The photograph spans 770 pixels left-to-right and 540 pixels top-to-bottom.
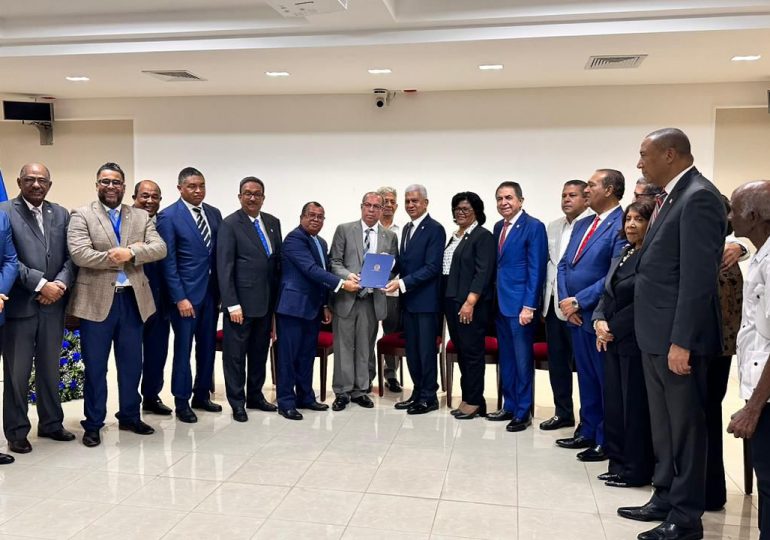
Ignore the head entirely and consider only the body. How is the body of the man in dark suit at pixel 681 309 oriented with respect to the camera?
to the viewer's left

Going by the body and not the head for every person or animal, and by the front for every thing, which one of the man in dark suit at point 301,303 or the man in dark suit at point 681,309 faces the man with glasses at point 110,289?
the man in dark suit at point 681,309

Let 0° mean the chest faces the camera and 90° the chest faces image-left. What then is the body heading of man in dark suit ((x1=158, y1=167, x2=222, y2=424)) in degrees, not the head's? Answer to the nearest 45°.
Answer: approximately 315°

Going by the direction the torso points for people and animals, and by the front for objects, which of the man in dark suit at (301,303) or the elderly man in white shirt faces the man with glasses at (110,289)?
the elderly man in white shirt

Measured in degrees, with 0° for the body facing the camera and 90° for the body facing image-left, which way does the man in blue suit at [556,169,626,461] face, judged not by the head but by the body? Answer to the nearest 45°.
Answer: approximately 45°

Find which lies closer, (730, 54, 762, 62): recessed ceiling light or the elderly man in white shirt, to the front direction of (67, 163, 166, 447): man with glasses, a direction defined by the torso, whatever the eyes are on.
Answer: the elderly man in white shirt

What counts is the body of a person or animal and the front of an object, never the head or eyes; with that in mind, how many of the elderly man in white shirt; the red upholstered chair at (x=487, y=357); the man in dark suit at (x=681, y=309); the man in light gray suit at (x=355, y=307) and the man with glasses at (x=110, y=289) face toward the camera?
3

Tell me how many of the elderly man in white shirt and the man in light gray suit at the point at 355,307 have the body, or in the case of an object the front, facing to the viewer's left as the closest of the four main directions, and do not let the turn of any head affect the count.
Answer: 1

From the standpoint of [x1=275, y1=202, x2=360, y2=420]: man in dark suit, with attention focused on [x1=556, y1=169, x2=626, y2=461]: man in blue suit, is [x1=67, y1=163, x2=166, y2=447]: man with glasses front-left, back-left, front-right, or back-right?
back-right

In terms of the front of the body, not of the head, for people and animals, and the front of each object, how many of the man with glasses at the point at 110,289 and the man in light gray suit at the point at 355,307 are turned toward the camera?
2
